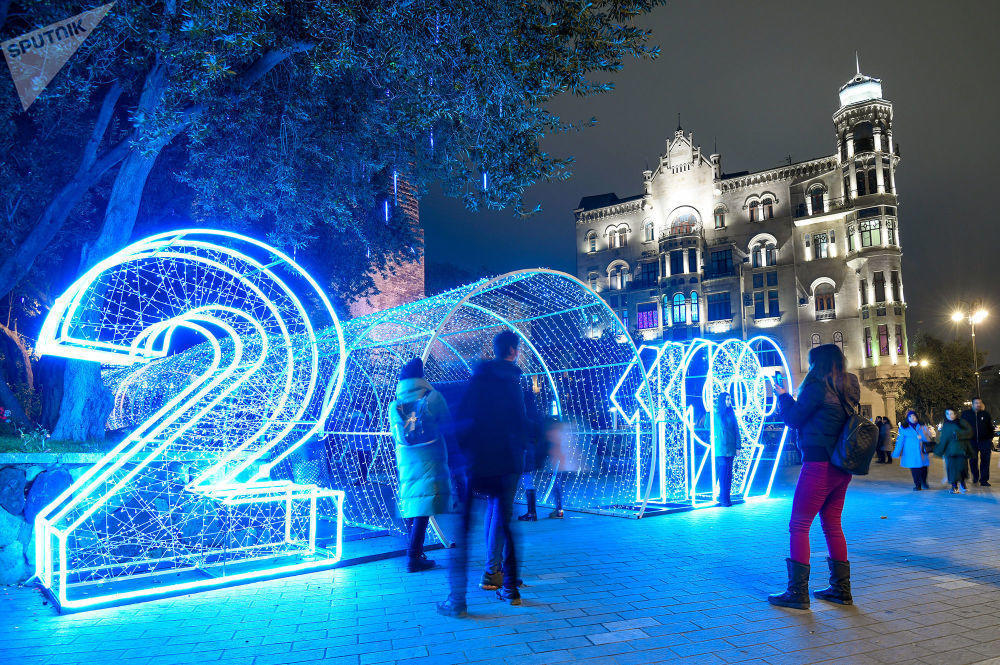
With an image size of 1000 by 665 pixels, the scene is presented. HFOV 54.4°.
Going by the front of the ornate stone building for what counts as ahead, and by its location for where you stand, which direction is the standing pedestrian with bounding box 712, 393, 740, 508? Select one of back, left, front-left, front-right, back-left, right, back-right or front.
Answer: front-left

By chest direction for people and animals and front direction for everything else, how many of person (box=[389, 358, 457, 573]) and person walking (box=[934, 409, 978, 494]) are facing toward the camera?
1

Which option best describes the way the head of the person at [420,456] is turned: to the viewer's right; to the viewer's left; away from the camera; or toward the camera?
away from the camera

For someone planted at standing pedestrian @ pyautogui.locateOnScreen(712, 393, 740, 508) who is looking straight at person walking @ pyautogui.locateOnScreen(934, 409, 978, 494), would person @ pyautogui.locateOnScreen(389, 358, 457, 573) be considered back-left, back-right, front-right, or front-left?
back-right

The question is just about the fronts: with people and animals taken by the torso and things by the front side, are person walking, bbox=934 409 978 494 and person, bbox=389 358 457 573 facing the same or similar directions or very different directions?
very different directions

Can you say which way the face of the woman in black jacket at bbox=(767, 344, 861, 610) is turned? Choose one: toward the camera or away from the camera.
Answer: away from the camera

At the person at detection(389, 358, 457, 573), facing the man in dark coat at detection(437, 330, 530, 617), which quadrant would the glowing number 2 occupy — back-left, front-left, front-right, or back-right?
back-right

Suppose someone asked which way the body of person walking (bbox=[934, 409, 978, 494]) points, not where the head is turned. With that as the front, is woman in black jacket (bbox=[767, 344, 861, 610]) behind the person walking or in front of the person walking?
in front

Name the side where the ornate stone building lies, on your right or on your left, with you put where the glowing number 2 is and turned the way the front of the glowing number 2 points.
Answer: on your left

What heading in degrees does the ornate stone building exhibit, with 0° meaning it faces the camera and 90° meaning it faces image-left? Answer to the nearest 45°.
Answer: approximately 45°

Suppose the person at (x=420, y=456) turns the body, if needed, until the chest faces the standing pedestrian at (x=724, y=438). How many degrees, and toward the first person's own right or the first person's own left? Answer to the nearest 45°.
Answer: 0° — they already face them

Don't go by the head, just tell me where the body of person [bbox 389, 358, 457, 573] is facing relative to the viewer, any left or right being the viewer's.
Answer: facing away from the viewer and to the right of the viewer
